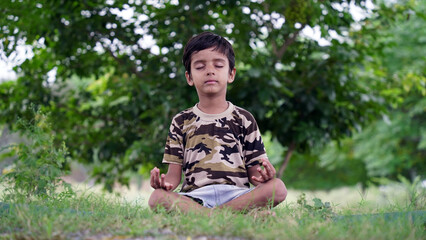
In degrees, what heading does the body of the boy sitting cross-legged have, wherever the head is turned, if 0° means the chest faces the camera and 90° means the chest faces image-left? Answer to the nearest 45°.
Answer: approximately 0°

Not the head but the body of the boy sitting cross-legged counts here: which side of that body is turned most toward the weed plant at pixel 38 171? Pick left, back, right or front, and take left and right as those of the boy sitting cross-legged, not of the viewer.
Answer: right
